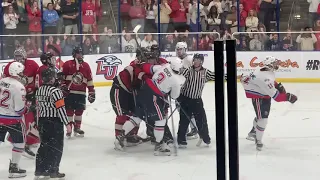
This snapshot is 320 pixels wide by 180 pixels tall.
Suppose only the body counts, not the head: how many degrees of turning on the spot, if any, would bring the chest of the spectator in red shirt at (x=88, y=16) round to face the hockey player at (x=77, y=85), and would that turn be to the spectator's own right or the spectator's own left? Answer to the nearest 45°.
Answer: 0° — they already face them

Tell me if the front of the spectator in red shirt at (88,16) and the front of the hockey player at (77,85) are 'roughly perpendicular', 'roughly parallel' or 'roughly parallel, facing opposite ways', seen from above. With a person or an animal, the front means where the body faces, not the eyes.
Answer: roughly parallel

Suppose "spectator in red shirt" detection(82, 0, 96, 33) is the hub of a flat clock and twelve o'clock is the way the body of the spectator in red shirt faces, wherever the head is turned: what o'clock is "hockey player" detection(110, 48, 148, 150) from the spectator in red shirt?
The hockey player is roughly at 12 o'clock from the spectator in red shirt.

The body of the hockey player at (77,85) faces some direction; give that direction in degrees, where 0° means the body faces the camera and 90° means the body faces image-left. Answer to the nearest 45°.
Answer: approximately 0°

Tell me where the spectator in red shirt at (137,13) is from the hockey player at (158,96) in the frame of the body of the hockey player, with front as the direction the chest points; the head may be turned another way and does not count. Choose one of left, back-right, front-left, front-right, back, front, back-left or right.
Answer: front-left

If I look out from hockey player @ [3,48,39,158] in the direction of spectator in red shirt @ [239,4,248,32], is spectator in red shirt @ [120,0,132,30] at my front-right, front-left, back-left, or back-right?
front-left

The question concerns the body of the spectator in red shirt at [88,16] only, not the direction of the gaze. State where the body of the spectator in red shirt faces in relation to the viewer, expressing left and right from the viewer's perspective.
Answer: facing the viewer
